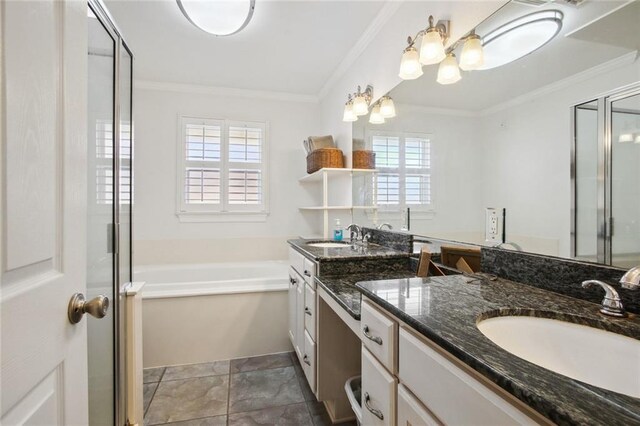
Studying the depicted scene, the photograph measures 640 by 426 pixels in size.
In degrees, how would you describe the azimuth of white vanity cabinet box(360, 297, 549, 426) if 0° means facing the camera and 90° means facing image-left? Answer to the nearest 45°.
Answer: approximately 45°

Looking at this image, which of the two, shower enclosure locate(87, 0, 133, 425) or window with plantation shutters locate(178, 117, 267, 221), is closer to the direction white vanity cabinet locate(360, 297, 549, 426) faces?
the shower enclosure

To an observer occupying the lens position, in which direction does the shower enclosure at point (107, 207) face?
facing to the right of the viewer

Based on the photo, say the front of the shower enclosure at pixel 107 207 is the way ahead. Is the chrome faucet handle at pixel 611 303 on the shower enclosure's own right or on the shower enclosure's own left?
on the shower enclosure's own right

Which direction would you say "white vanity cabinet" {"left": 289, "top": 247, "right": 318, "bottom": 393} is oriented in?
to the viewer's left

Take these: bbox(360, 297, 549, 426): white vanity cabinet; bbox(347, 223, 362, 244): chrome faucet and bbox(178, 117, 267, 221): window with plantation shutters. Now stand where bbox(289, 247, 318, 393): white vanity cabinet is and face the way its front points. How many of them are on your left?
1

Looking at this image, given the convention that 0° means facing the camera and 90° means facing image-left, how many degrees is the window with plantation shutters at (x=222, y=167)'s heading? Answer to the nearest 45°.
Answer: approximately 0°

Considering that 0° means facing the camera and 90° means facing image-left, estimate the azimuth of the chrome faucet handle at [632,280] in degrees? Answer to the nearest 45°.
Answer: approximately 45°

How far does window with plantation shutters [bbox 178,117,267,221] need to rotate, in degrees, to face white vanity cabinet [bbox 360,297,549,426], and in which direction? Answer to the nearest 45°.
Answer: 0° — it already faces it

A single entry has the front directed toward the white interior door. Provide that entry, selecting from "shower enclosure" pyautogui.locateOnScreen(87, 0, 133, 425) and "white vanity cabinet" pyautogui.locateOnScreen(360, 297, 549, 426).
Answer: the white vanity cabinet

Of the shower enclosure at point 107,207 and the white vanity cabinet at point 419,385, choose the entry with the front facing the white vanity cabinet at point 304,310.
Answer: the shower enclosure
